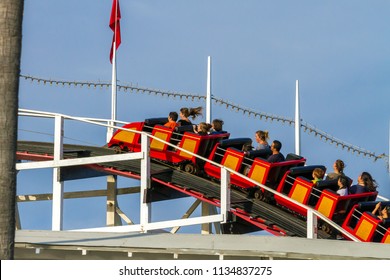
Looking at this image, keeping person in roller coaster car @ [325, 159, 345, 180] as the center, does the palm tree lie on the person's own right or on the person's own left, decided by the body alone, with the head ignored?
on the person's own left

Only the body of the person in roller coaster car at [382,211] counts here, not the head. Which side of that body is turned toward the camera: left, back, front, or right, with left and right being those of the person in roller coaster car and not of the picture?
left

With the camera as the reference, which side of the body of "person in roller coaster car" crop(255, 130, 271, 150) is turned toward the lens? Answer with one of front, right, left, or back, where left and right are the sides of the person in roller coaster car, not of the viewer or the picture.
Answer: left
